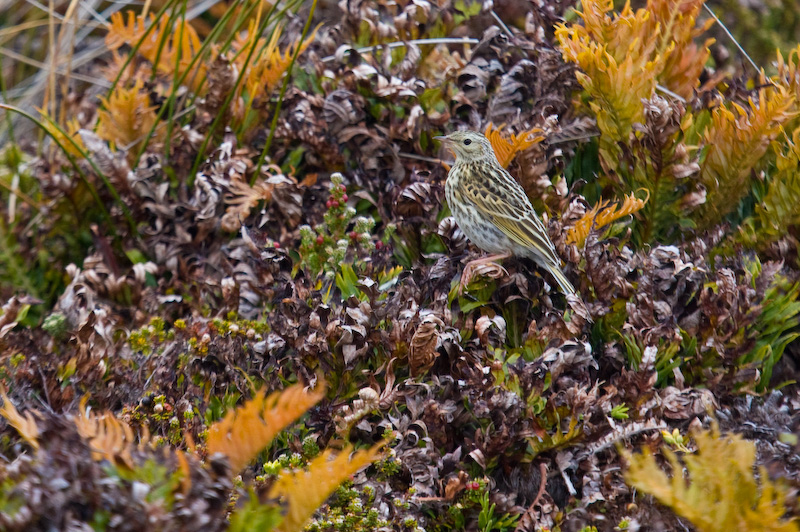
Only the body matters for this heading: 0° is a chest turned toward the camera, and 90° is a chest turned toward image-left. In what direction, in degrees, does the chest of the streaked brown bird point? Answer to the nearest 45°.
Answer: approximately 90°

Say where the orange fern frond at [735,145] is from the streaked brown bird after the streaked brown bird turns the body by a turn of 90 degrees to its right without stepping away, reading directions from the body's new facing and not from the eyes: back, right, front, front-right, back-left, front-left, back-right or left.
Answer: right

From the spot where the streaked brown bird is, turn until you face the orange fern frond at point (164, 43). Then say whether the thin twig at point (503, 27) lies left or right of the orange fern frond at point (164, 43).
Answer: right

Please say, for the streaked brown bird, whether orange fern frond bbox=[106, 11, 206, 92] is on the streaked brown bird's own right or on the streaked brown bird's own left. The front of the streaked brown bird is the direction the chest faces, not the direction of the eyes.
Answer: on the streaked brown bird's own right

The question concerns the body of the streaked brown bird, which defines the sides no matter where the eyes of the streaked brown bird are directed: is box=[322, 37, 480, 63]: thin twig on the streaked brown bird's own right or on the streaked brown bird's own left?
on the streaked brown bird's own right

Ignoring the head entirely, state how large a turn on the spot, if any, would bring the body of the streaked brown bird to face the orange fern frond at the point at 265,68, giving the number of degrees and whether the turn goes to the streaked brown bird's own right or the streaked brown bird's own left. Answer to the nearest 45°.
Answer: approximately 90° to the streaked brown bird's own right
